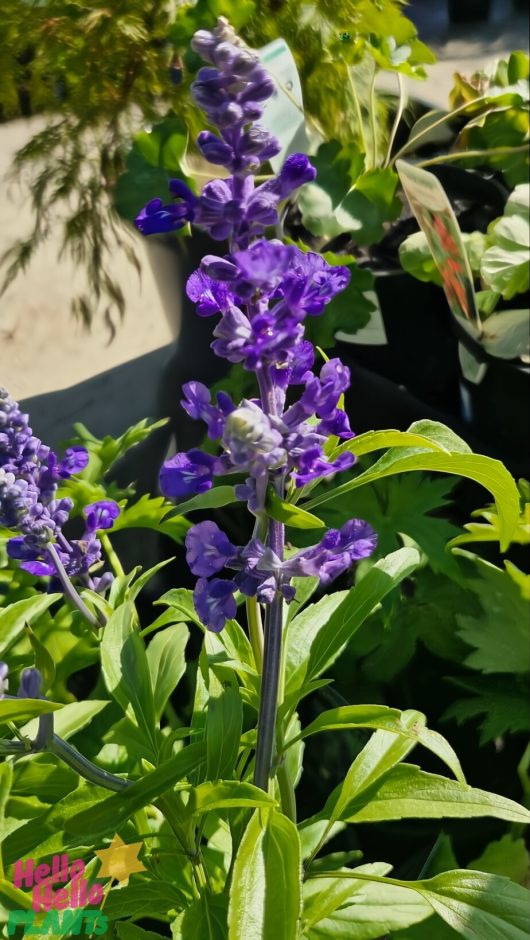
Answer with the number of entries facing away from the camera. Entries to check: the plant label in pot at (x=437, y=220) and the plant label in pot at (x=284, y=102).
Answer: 0

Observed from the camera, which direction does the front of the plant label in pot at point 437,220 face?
facing the viewer and to the left of the viewer
